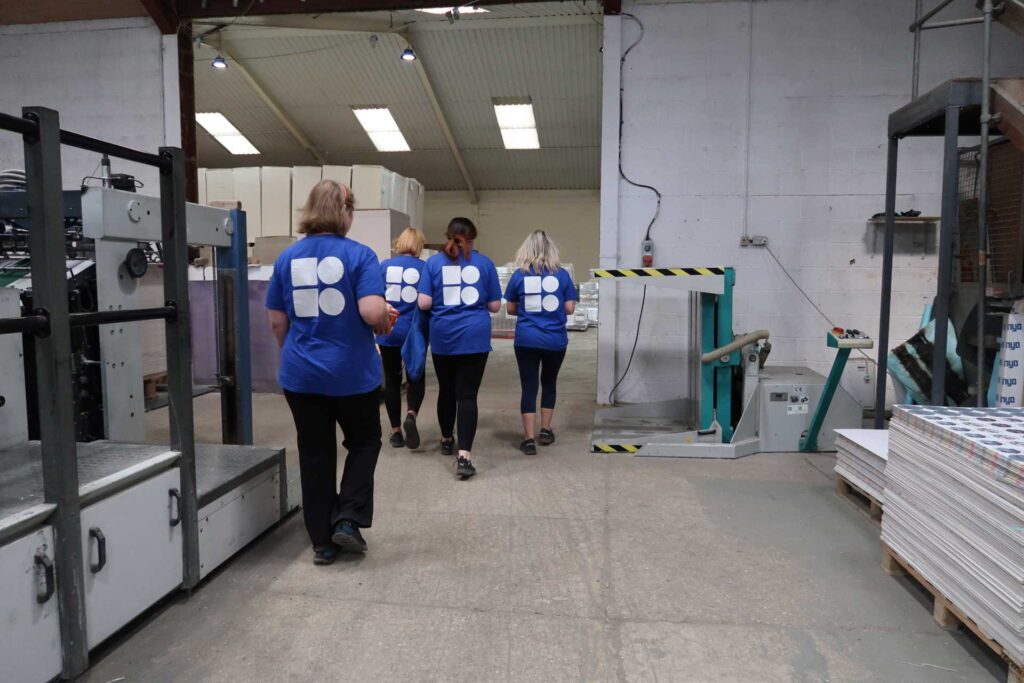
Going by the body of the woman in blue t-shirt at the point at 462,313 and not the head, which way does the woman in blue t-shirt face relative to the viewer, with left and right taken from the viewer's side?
facing away from the viewer

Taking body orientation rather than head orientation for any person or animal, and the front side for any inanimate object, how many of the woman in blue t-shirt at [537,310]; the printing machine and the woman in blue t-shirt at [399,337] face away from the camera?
2

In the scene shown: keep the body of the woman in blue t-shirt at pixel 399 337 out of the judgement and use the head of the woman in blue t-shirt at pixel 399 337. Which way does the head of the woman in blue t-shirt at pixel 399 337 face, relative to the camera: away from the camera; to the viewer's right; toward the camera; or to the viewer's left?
away from the camera

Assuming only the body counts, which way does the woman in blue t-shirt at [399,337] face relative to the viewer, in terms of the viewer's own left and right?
facing away from the viewer

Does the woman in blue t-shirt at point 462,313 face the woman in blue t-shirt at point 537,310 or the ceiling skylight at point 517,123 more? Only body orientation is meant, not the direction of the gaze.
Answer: the ceiling skylight

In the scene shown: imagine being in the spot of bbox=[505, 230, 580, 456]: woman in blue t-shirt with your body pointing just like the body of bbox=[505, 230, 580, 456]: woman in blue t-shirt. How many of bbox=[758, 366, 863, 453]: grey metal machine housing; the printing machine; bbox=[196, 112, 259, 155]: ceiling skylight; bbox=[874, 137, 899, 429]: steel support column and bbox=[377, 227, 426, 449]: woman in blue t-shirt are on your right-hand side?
2

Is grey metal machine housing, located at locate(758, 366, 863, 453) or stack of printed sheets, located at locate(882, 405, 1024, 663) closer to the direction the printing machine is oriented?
the stack of printed sheets

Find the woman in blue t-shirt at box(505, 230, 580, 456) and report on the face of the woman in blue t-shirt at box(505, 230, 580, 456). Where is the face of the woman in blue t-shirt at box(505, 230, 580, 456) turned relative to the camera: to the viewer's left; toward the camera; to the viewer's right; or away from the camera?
away from the camera

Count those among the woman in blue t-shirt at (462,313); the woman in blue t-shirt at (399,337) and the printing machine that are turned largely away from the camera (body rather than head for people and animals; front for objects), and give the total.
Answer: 2

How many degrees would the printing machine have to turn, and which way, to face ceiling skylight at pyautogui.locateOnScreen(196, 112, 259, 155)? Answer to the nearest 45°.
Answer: approximately 135° to its left

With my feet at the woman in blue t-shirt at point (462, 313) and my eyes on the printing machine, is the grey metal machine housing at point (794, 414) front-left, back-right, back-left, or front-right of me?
back-left

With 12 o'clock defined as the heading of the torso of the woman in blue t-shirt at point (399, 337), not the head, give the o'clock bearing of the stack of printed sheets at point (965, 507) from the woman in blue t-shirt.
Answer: The stack of printed sheets is roughly at 5 o'clock from the woman in blue t-shirt.

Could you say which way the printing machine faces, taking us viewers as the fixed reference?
facing the viewer and to the right of the viewer

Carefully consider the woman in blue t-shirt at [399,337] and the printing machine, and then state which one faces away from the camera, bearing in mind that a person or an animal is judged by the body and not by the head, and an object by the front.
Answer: the woman in blue t-shirt

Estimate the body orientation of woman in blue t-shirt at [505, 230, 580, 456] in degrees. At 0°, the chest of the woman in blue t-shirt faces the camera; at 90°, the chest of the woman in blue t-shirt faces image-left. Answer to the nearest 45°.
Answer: approximately 180°
